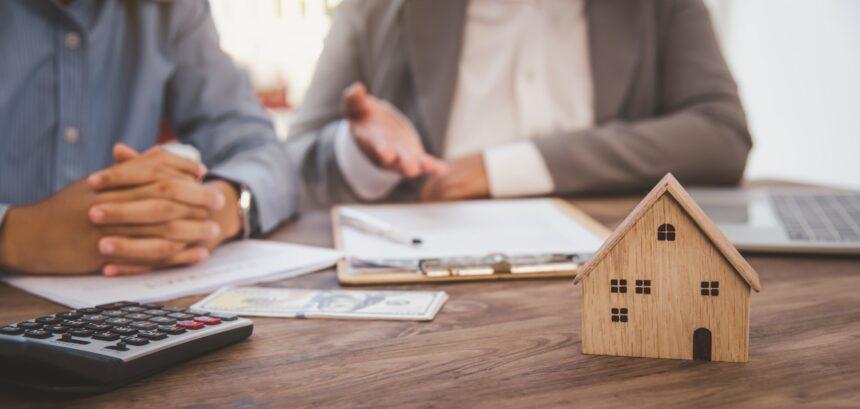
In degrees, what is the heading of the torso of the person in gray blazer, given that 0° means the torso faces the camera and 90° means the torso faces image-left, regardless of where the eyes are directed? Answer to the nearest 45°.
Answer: approximately 0°

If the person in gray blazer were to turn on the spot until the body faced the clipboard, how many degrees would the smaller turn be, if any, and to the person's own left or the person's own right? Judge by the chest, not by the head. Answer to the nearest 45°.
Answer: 0° — they already face it

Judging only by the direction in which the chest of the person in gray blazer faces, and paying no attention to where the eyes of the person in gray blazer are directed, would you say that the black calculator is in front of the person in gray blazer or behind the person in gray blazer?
in front

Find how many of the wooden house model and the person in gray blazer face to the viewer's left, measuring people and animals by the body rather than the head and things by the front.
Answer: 0

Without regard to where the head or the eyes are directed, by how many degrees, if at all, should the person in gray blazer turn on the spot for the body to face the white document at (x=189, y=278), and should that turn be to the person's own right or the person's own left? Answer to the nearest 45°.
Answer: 0° — they already face it

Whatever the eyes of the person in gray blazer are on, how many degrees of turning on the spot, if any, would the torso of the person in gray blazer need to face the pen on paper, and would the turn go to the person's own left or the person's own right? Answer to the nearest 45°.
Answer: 0° — they already face it
